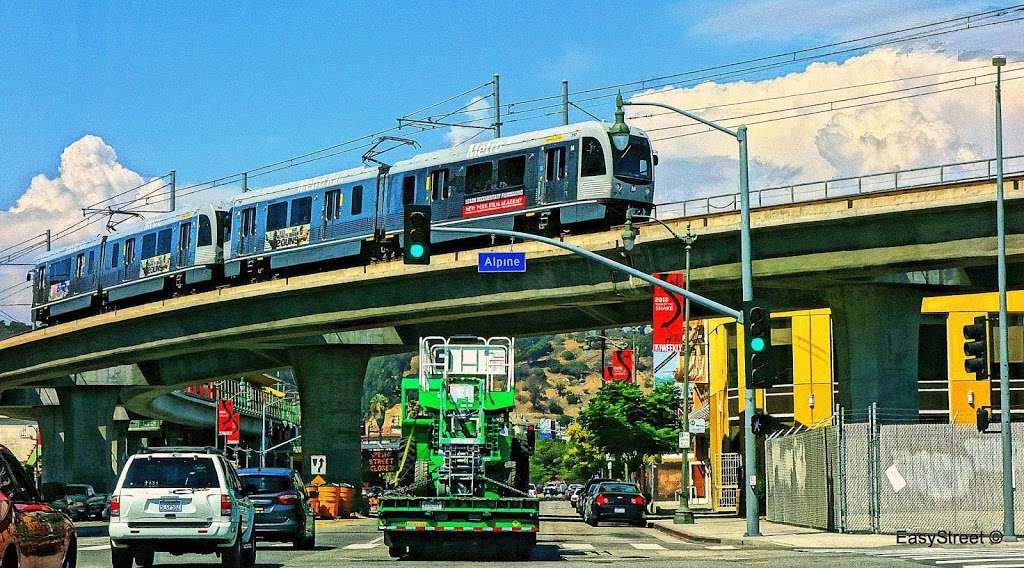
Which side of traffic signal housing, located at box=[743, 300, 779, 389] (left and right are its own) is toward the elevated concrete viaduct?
back

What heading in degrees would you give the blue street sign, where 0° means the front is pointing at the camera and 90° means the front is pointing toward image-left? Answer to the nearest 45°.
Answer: approximately 0°

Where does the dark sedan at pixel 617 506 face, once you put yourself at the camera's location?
facing away from the viewer

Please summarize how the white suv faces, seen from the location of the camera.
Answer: facing away from the viewer

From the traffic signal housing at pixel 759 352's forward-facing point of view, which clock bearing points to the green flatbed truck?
The green flatbed truck is roughly at 2 o'clock from the traffic signal housing.

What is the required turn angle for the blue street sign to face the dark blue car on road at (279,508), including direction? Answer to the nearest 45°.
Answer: approximately 45° to its right

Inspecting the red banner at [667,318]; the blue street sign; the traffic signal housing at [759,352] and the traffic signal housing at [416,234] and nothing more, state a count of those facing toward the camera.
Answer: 4

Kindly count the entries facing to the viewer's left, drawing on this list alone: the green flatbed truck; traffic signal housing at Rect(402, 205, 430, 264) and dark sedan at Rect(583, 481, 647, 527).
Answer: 0

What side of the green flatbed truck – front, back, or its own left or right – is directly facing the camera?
back

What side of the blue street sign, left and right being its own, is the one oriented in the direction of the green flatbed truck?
front

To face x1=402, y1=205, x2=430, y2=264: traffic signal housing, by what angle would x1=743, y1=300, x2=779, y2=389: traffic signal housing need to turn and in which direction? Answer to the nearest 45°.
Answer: approximately 90° to its right

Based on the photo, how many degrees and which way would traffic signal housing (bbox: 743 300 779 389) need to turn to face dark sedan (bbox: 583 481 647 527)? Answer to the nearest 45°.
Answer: approximately 180°

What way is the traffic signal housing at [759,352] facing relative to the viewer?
toward the camera

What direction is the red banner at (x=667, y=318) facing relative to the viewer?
toward the camera

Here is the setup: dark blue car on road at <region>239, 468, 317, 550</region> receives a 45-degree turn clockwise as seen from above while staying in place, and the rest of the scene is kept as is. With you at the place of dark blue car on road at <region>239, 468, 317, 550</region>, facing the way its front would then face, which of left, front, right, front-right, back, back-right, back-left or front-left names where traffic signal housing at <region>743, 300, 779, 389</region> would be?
front-right

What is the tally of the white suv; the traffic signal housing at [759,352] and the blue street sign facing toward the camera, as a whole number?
2
